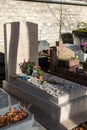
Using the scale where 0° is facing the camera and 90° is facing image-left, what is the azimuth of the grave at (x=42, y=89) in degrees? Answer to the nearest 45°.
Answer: approximately 315°

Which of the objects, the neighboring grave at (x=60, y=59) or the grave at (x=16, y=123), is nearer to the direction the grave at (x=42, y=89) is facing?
the grave

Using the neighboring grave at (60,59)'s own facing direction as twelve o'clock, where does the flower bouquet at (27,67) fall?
The flower bouquet is roughly at 3 o'clock from the neighboring grave.

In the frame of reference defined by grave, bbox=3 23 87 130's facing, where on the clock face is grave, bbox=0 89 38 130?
grave, bbox=0 89 38 130 is roughly at 2 o'clock from grave, bbox=3 23 87 130.

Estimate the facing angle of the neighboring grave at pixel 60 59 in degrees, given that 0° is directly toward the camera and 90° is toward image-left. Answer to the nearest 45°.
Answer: approximately 315°

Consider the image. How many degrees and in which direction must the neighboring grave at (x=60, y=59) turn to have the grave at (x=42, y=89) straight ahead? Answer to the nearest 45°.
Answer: approximately 45° to its right

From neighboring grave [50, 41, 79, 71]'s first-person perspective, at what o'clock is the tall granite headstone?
The tall granite headstone is roughly at 3 o'clock from the neighboring grave.

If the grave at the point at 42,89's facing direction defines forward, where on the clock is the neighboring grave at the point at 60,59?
The neighboring grave is roughly at 8 o'clock from the grave.

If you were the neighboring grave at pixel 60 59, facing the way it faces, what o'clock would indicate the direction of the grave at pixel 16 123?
The grave is roughly at 2 o'clock from the neighboring grave.
